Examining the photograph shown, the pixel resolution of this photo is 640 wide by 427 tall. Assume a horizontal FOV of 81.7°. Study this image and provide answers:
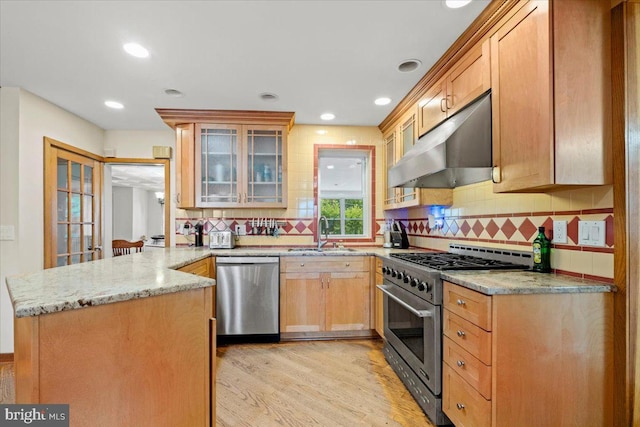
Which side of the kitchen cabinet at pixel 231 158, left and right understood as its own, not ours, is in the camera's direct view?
front

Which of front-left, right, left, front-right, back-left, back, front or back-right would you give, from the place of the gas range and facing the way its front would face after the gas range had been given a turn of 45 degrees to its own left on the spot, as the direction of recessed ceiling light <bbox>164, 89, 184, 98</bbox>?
front-right

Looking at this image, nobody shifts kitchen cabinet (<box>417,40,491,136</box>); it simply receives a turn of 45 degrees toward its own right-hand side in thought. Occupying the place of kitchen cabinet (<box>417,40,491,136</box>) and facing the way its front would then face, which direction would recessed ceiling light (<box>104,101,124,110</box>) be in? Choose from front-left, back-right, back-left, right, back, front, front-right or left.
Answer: front

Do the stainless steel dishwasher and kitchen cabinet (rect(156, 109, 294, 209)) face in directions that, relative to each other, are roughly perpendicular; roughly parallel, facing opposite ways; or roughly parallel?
roughly parallel

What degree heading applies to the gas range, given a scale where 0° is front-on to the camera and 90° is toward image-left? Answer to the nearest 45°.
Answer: approximately 90°

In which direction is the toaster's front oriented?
toward the camera

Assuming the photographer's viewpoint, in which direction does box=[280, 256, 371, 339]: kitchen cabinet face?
facing the viewer

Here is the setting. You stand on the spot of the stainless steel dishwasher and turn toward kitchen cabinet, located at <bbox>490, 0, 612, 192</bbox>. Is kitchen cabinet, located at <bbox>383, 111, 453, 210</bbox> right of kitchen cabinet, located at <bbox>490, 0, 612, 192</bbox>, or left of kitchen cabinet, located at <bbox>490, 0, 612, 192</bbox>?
left

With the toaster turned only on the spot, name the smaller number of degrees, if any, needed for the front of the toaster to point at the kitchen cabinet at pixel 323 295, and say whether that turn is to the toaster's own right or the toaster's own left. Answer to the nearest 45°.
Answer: approximately 45° to the toaster's own left

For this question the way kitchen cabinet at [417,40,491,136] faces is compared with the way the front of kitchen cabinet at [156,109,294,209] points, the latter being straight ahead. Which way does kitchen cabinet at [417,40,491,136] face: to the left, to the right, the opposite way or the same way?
to the right

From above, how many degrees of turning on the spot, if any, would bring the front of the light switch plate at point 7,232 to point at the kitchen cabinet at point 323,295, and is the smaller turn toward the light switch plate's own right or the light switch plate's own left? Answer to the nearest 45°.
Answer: approximately 45° to the light switch plate's own left

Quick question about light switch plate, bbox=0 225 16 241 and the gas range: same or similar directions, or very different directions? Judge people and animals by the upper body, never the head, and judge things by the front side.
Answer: very different directions

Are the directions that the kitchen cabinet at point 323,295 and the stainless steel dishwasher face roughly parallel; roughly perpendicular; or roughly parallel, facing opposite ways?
roughly parallel
